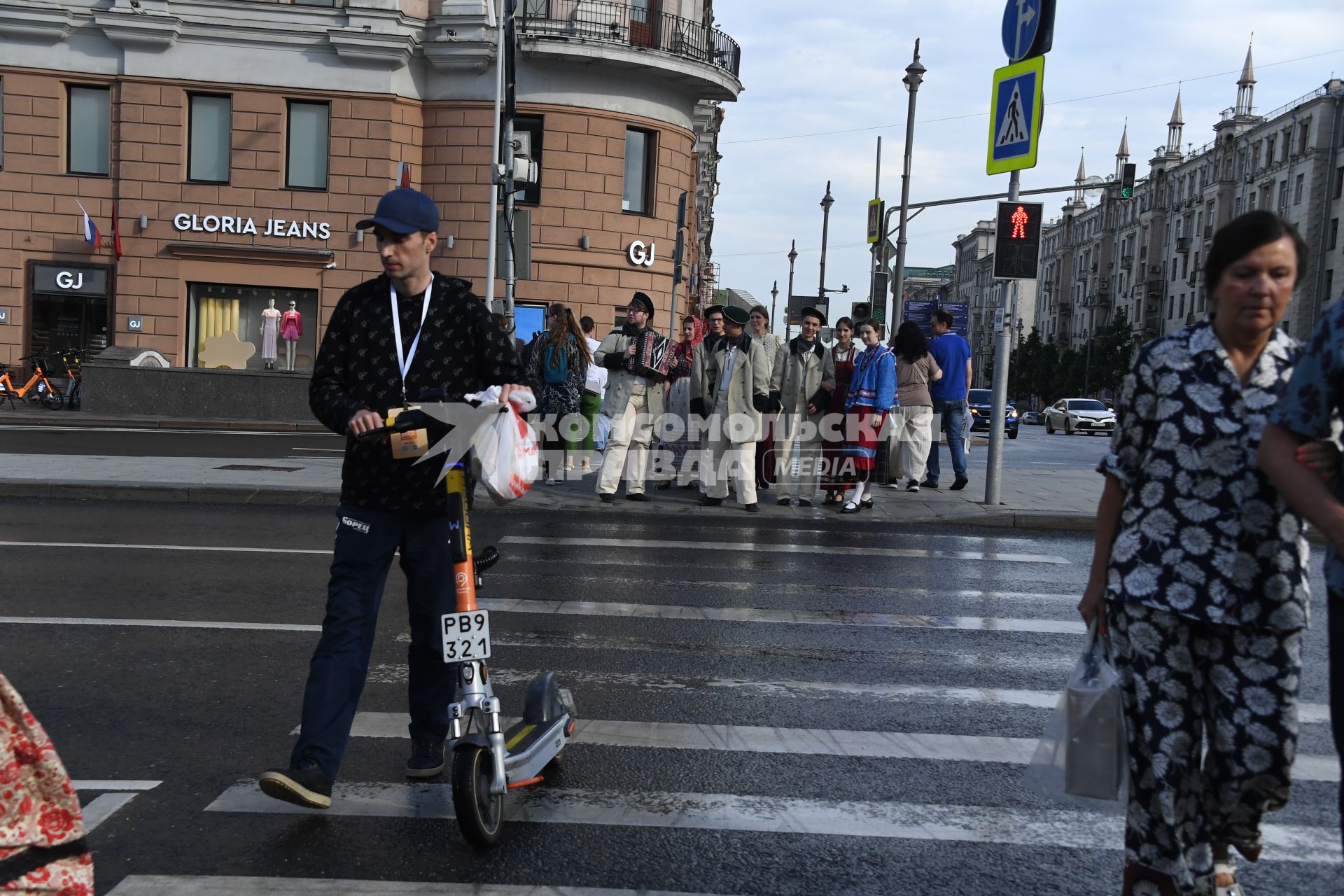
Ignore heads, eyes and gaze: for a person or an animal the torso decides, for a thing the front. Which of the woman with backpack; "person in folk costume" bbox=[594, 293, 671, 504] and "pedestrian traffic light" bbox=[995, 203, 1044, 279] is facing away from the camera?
the woman with backpack

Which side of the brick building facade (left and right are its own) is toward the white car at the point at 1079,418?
left

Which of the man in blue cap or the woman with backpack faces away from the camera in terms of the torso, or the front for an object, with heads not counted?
the woman with backpack

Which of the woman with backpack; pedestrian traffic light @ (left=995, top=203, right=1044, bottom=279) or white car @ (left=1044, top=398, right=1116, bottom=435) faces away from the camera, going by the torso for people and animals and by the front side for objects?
the woman with backpack

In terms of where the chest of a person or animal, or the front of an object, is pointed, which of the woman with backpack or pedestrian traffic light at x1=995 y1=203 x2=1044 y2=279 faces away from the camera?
the woman with backpack

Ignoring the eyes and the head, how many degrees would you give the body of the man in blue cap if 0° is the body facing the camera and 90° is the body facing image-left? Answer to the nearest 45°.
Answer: approximately 45°

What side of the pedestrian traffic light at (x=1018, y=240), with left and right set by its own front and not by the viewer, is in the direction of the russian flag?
right
